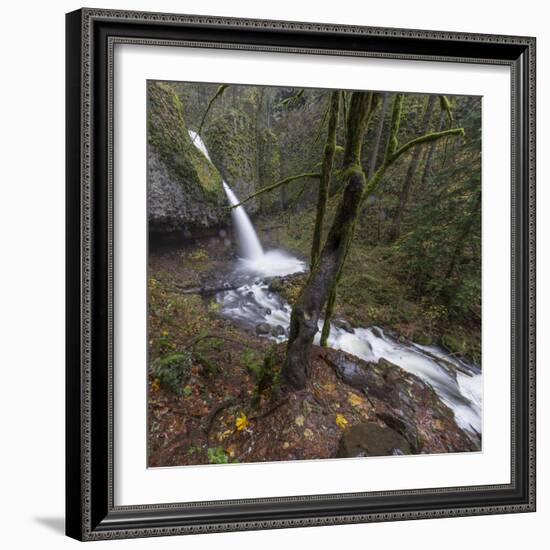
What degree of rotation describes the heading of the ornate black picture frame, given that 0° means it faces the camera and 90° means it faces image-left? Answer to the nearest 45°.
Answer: approximately 315°
